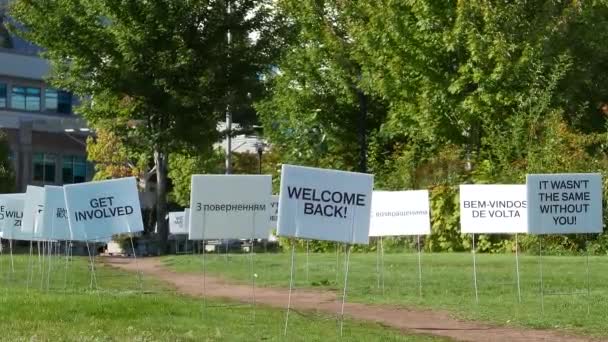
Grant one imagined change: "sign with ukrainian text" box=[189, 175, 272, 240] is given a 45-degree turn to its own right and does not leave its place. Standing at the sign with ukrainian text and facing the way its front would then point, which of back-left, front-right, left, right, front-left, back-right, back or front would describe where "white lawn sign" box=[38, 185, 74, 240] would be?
right

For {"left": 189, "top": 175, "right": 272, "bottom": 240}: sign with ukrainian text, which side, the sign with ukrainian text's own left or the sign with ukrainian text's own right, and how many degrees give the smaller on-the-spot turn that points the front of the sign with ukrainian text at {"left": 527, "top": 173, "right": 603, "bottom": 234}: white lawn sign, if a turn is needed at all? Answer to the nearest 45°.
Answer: approximately 90° to the sign with ukrainian text's own left

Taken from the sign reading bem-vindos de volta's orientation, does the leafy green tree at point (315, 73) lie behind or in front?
behind

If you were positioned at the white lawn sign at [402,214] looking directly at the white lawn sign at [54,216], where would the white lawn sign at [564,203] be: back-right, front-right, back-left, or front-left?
back-left

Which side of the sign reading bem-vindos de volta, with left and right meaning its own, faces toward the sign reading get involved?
right

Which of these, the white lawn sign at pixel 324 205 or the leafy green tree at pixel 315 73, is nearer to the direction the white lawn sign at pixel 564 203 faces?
the white lawn sign

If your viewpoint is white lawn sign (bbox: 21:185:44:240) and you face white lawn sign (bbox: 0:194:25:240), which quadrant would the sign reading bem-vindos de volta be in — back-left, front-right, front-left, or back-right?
back-right

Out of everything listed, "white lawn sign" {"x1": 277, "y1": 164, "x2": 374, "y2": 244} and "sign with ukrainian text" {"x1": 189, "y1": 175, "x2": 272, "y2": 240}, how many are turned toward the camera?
2
